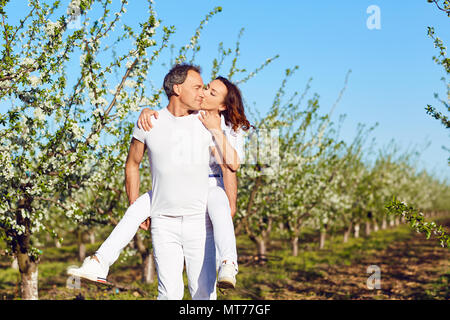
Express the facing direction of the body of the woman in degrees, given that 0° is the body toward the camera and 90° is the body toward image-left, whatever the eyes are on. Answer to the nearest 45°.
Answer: approximately 45°

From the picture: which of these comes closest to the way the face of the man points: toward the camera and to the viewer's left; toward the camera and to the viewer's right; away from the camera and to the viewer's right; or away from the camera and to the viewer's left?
toward the camera and to the viewer's right
